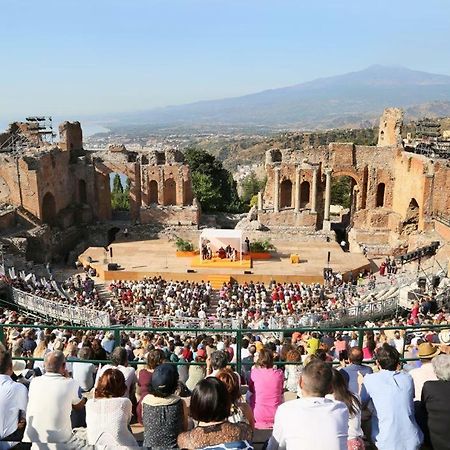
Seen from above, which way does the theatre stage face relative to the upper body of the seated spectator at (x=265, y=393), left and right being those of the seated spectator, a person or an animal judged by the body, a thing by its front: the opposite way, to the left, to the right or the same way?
the opposite way

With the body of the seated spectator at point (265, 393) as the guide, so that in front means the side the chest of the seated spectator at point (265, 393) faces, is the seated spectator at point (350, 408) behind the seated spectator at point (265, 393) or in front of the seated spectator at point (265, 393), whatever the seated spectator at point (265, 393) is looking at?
behind

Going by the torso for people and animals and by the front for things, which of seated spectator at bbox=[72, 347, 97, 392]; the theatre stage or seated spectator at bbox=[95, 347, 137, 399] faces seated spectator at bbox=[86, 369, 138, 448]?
the theatre stage

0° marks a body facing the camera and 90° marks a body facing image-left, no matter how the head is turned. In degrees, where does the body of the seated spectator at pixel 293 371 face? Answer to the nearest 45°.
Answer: approximately 180°

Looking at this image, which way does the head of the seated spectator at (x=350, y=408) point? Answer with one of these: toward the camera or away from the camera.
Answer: away from the camera

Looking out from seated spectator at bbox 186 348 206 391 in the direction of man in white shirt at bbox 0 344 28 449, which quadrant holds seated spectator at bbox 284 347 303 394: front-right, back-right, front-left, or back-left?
back-left

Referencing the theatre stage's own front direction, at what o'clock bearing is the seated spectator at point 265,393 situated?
The seated spectator is roughly at 12 o'clock from the theatre stage.

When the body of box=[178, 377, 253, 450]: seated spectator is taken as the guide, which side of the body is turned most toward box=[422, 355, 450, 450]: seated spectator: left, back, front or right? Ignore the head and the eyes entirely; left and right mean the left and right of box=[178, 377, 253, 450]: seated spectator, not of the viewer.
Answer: right

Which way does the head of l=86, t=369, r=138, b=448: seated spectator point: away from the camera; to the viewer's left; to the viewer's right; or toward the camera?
away from the camera

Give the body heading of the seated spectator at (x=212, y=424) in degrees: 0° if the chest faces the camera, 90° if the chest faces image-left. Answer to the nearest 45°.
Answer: approximately 180°

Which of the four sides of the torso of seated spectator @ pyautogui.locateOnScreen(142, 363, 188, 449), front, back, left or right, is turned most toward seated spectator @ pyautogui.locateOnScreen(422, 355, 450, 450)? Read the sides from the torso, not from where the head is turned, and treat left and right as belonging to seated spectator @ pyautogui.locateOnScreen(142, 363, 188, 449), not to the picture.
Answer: right

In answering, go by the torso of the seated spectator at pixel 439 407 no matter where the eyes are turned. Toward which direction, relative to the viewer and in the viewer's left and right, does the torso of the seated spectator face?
facing away from the viewer

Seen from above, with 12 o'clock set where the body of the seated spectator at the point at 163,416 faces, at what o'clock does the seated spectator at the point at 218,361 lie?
the seated spectator at the point at 218,361 is roughly at 1 o'clock from the seated spectator at the point at 163,416.

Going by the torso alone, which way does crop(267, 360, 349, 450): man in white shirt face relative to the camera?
away from the camera

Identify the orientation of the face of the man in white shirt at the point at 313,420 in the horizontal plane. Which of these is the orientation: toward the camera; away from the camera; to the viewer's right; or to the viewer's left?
away from the camera

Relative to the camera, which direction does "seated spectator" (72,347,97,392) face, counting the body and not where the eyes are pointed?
away from the camera

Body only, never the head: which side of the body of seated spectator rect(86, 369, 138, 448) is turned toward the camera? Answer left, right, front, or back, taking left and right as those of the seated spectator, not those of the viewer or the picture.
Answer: back

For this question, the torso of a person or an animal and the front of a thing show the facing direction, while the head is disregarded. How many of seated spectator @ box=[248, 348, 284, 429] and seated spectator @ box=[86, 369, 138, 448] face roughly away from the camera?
2

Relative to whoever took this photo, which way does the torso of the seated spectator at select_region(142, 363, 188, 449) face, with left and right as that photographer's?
facing away from the viewer

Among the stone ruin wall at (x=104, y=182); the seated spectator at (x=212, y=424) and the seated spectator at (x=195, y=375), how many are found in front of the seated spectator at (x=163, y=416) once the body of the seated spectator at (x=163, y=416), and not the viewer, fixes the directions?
2
